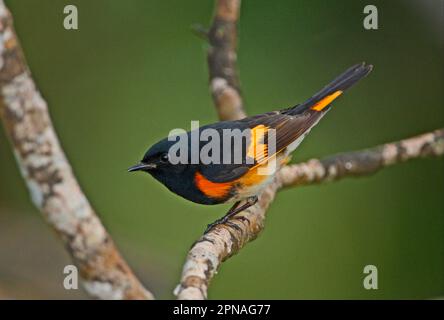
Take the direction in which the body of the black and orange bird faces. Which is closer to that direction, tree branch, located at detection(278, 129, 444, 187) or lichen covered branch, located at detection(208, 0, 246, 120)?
the lichen covered branch

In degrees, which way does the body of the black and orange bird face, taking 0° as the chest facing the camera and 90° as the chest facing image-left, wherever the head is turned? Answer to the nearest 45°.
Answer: approximately 90°

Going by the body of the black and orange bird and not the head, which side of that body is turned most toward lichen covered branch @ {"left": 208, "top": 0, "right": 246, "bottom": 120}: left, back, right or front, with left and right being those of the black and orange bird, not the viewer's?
right

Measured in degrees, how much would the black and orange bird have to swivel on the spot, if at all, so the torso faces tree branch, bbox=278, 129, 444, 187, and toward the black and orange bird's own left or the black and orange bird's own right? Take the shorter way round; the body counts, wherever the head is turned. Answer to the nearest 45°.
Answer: approximately 135° to the black and orange bird's own right
